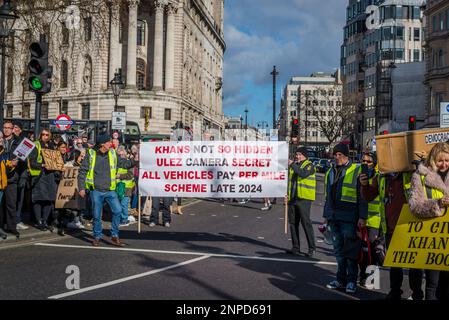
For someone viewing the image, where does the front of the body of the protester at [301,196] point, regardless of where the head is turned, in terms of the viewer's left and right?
facing the viewer and to the left of the viewer

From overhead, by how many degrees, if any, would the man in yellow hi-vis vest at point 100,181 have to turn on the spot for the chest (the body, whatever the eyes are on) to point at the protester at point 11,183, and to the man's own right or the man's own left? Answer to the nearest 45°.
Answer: approximately 135° to the man's own right

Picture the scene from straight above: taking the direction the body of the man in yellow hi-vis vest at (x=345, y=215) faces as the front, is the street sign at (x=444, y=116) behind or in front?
behind

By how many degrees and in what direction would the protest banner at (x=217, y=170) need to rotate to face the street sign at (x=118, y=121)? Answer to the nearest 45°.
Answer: approximately 180°

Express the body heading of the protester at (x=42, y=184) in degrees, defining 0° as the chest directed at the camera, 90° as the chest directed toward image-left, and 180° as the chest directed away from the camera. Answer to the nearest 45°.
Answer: approximately 315°

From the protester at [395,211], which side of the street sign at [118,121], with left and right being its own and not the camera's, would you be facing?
front

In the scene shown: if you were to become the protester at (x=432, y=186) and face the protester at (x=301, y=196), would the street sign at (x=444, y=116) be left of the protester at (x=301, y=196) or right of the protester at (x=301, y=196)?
right

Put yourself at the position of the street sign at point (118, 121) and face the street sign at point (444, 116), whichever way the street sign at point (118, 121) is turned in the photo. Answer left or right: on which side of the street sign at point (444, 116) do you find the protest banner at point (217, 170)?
right

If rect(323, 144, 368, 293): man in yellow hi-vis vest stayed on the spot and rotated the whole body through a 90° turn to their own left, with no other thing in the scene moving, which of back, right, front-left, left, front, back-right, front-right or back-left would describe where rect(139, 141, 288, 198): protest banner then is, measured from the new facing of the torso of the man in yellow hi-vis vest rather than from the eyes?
back

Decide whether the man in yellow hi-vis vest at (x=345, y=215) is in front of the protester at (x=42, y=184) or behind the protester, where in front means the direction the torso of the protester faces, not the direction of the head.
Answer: in front

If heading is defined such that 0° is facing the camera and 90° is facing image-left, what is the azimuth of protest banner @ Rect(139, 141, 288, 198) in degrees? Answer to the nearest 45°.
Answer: approximately 0°

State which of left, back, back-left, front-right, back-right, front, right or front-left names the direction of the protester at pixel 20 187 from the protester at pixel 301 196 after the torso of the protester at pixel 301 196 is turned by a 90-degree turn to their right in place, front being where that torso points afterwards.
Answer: front-left

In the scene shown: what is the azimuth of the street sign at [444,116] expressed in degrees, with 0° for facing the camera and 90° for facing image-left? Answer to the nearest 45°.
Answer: approximately 0°
